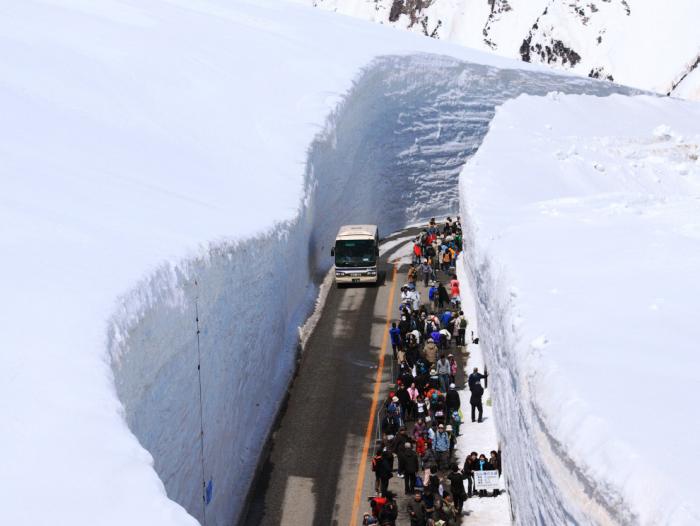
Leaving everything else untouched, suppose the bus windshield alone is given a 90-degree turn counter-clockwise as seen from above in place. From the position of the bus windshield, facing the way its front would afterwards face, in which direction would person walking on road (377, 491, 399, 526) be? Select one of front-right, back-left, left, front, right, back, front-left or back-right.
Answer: right

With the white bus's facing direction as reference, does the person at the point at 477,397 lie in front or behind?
in front

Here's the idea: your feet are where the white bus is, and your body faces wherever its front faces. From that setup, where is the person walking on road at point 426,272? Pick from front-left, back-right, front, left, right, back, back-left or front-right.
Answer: left

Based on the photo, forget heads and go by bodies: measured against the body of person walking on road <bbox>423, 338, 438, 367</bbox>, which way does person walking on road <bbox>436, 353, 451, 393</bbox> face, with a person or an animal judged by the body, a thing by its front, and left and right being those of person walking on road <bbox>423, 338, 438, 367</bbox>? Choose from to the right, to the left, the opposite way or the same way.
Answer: the same way

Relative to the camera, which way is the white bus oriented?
toward the camera

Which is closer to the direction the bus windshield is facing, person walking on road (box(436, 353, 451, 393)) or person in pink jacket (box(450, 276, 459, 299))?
the person walking on road

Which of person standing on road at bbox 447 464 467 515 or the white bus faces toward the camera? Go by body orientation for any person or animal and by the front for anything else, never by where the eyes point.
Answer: the white bus

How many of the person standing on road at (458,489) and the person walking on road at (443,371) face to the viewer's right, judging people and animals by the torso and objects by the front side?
0

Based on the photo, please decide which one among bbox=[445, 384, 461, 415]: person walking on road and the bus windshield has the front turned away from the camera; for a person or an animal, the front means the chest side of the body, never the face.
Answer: the person walking on road

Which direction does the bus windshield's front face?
toward the camera
